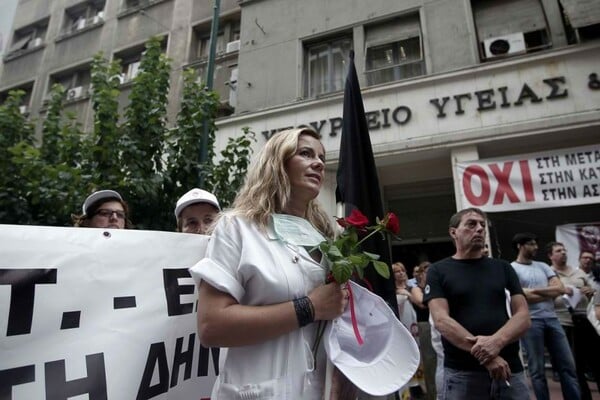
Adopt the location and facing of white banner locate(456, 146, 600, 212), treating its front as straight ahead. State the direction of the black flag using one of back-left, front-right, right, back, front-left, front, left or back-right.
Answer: front

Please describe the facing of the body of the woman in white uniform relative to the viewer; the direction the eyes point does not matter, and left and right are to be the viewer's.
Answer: facing the viewer and to the right of the viewer

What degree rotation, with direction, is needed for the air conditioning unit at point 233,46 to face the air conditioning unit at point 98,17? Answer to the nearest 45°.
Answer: approximately 90° to its right

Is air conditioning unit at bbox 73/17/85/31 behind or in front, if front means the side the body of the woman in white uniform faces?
behind

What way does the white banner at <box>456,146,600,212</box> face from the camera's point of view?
toward the camera

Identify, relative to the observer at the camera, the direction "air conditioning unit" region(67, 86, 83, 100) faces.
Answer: facing the viewer and to the left of the viewer

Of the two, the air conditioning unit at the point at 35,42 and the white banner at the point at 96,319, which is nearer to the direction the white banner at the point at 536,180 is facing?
the white banner

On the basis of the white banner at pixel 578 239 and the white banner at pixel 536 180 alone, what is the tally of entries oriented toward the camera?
2

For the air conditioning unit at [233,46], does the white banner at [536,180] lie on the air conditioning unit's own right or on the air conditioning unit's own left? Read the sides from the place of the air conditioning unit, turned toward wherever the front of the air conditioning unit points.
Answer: on the air conditioning unit's own left

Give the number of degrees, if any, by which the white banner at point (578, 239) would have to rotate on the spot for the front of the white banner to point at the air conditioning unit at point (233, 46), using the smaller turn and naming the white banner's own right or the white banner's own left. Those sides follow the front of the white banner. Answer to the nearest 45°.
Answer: approximately 90° to the white banner's own right

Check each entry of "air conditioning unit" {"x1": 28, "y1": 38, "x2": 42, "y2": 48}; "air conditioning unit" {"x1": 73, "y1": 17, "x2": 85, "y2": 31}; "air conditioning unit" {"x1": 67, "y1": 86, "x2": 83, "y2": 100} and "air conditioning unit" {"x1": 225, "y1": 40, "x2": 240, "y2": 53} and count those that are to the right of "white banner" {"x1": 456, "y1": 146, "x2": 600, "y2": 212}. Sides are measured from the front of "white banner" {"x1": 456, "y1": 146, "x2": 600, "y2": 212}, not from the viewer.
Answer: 4

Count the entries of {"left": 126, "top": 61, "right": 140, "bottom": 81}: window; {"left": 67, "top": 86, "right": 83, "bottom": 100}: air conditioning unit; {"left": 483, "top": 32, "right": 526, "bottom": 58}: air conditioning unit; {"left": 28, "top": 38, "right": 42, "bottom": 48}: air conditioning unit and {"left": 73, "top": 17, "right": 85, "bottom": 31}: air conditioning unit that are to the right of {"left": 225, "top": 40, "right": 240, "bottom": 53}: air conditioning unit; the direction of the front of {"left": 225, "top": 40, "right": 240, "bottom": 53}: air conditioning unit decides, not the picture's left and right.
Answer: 4

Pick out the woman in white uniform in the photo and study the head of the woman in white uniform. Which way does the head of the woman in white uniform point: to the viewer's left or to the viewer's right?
to the viewer's right

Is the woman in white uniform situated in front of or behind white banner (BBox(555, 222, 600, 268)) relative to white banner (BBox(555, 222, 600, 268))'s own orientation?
in front

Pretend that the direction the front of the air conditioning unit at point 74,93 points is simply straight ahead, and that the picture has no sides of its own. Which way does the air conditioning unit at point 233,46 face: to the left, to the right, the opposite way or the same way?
the same way
